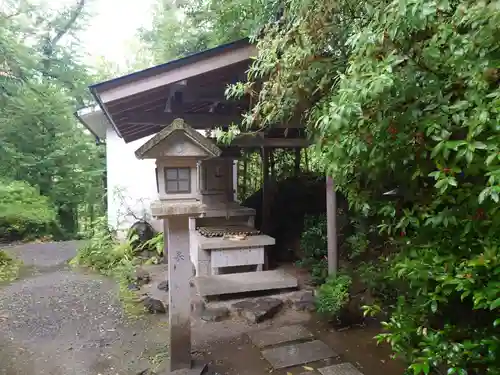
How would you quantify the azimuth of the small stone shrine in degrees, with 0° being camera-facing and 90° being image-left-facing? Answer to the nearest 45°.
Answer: approximately 0°

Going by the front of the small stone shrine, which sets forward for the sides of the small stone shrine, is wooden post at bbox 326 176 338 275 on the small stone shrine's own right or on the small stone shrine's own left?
on the small stone shrine's own left

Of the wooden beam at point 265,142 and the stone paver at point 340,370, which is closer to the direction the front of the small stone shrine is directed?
the stone paver

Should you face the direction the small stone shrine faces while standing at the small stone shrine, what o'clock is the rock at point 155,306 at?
The rock is roughly at 2 o'clock from the small stone shrine.

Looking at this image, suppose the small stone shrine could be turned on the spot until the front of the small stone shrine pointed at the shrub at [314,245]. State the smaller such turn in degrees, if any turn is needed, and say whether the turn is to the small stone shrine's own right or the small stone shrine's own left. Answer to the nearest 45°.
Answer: approximately 135° to the small stone shrine's own left

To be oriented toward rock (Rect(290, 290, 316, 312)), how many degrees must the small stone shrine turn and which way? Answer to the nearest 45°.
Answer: approximately 45° to its left

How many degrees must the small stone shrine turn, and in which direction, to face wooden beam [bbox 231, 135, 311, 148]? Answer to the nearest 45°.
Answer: approximately 135° to its left

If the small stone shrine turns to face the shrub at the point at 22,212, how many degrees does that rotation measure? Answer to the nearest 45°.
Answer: approximately 135° to its right

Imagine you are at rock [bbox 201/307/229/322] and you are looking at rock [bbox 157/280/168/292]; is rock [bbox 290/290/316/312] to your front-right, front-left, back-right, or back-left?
back-right
